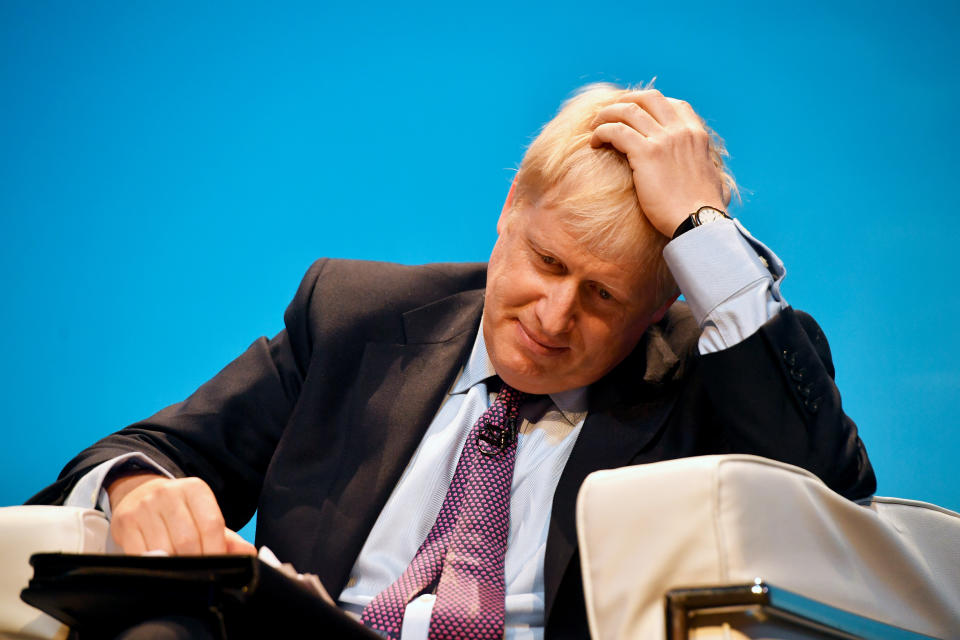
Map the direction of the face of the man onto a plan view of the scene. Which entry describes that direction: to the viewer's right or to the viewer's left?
to the viewer's left

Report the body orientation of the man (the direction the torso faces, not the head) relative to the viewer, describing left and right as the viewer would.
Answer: facing the viewer
